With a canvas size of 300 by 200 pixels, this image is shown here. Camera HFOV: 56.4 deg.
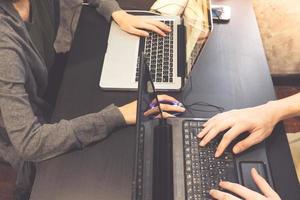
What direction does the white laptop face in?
to the viewer's left

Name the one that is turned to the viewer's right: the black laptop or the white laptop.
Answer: the black laptop

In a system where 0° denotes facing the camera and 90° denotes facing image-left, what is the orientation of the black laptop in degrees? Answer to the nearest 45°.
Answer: approximately 270°

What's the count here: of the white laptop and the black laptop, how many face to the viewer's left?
1

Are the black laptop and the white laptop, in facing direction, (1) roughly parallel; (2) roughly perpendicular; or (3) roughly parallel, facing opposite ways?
roughly parallel, facing opposite ways
